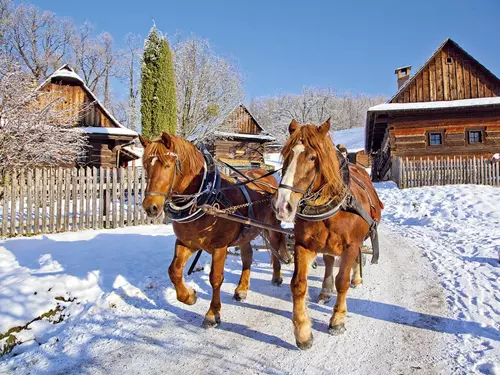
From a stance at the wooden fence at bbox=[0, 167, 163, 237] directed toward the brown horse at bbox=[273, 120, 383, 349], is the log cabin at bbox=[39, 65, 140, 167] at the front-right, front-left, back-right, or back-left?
back-left

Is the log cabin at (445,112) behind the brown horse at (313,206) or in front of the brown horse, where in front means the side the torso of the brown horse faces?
behind

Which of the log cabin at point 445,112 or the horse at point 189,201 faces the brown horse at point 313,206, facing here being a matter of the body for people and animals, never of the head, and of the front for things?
the log cabin

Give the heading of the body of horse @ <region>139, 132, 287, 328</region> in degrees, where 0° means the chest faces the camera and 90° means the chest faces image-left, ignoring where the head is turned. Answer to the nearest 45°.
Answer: approximately 45°

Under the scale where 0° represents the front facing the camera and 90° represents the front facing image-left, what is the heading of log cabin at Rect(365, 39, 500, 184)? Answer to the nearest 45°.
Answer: approximately 0°

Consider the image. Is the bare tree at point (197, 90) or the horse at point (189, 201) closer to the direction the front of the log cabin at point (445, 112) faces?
the horse

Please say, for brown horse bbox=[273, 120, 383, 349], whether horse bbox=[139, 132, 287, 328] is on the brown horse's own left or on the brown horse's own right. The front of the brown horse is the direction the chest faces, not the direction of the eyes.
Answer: on the brown horse's own right

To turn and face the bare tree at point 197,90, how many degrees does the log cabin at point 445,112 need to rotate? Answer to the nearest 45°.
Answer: approximately 90° to its right

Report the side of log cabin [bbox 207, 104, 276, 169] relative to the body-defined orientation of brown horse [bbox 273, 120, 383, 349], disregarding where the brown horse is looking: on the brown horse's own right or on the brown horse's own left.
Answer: on the brown horse's own right
